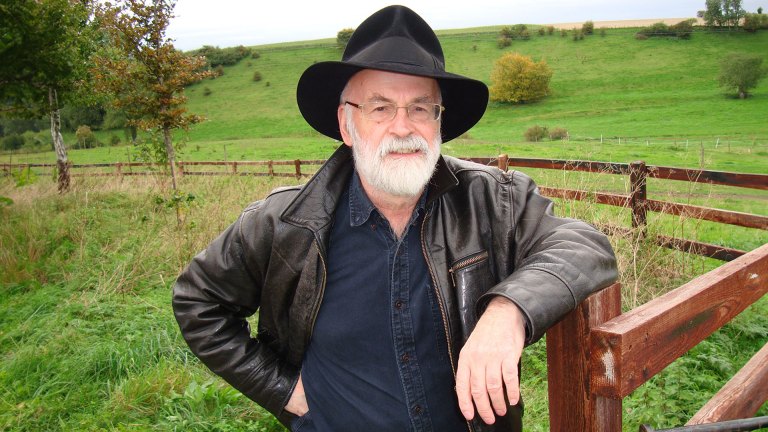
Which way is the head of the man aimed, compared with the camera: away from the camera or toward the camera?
toward the camera

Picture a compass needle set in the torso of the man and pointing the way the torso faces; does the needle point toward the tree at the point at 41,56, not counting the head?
no

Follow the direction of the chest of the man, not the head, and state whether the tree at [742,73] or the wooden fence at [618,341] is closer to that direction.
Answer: the wooden fence

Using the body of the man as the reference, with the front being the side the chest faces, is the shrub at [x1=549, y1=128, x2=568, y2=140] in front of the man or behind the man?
behind

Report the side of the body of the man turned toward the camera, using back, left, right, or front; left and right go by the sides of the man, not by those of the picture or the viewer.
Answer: front

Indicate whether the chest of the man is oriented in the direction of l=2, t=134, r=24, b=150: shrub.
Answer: no

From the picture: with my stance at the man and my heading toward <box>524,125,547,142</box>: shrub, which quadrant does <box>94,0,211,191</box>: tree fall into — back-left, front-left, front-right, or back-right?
front-left

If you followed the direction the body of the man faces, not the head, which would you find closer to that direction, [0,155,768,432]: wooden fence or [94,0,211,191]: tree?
the wooden fence

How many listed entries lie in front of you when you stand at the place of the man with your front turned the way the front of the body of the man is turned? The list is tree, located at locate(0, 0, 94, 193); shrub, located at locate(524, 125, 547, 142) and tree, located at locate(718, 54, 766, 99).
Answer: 0

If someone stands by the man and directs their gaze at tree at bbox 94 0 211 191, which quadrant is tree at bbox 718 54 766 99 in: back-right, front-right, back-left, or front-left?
front-right
